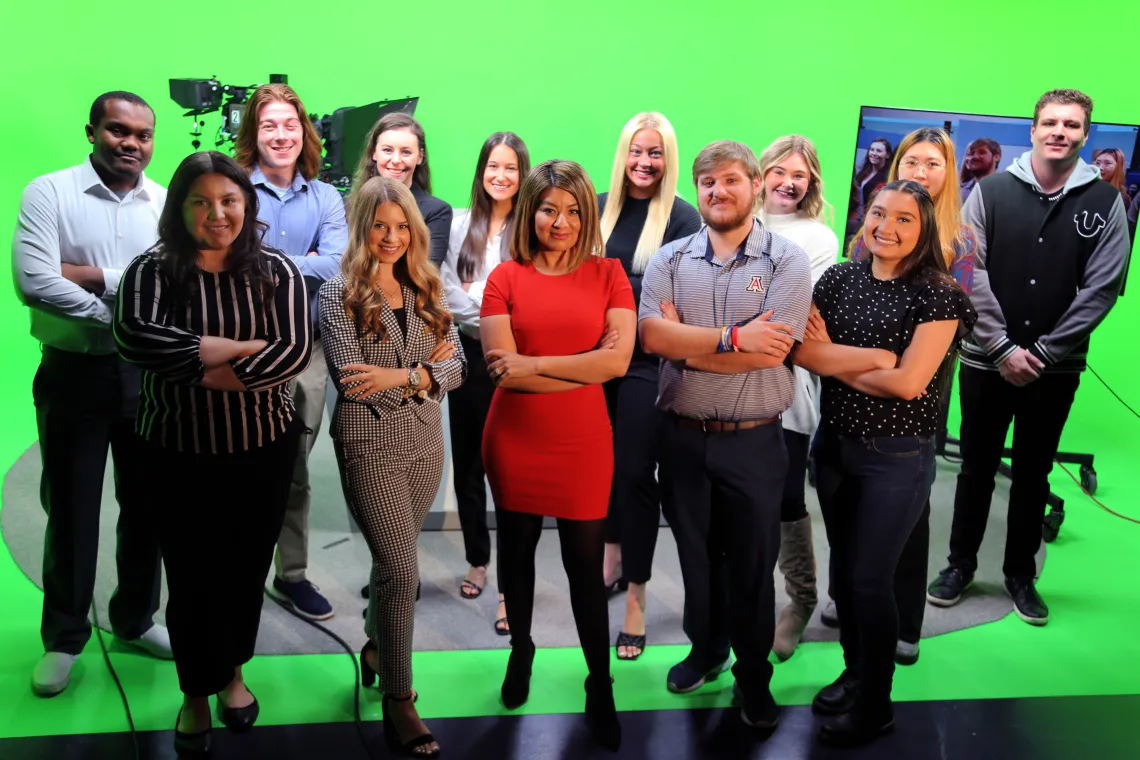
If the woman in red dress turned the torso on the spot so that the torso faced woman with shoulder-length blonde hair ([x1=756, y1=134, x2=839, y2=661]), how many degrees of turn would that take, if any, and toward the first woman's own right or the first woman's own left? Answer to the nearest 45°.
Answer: approximately 135° to the first woman's own left

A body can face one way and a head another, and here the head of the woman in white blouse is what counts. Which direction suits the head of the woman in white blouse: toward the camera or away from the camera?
toward the camera

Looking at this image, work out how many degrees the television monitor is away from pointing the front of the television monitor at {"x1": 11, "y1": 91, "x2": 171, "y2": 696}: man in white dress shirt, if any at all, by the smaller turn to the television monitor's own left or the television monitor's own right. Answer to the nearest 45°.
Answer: approximately 45° to the television monitor's own right

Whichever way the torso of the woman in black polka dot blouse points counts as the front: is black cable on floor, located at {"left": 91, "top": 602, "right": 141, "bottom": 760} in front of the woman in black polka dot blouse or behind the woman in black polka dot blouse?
in front

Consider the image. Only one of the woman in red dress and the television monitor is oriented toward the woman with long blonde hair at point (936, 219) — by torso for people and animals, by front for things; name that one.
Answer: the television monitor

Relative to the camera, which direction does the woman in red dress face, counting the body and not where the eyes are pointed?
toward the camera

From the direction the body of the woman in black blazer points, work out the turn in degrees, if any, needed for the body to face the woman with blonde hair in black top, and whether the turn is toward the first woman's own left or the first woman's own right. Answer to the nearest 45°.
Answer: approximately 90° to the first woman's own left

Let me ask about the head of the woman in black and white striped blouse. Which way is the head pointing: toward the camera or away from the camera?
toward the camera

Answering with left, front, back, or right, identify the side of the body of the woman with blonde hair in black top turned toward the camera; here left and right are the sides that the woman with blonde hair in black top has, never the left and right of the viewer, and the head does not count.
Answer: front

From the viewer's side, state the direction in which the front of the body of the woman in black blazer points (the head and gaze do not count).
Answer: toward the camera

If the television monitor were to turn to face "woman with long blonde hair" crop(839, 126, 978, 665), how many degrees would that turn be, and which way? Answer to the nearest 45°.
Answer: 0° — it already faces them

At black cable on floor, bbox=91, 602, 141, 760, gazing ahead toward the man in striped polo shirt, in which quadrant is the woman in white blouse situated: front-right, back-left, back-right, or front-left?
front-left

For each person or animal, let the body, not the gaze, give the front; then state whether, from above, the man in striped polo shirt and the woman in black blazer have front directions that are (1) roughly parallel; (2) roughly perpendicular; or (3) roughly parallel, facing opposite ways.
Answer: roughly parallel

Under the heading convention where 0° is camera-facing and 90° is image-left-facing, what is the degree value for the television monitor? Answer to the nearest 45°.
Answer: approximately 0°

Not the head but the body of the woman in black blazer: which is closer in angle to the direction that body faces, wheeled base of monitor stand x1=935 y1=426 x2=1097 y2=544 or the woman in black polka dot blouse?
the woman in black polka dot blouse

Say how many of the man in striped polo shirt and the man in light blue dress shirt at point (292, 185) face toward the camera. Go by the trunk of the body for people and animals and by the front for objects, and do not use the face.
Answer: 2
